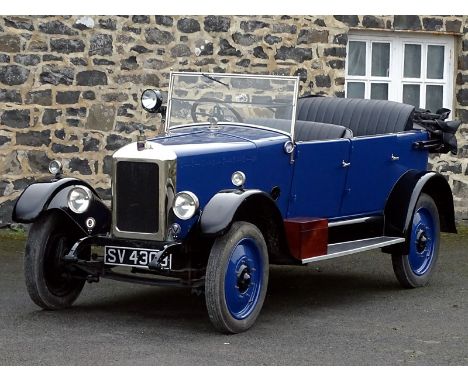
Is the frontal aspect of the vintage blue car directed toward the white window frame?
no

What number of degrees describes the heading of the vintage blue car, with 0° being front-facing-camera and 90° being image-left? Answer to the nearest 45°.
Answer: approximately 45°
